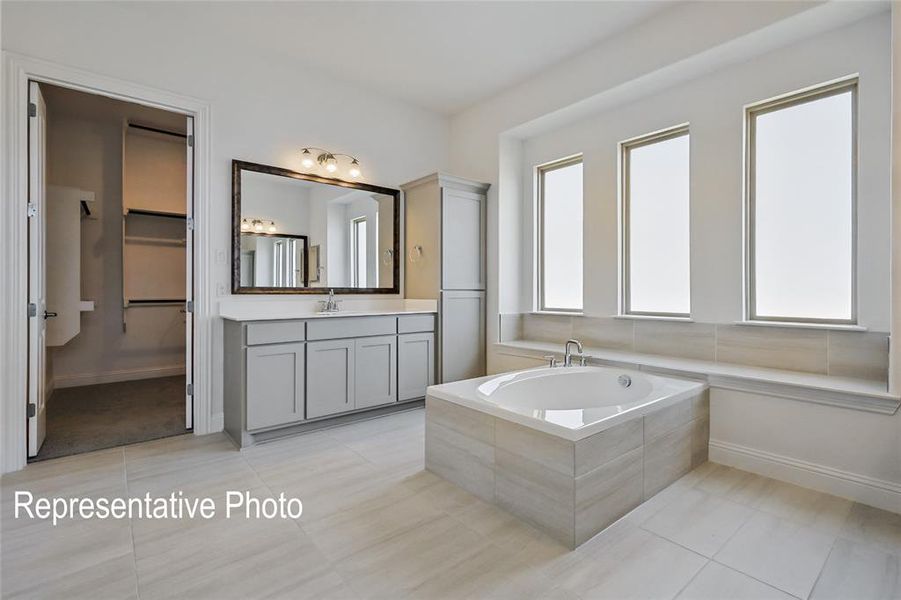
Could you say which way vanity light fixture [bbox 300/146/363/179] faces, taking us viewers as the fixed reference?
facing the viewer and to the right of the viewer

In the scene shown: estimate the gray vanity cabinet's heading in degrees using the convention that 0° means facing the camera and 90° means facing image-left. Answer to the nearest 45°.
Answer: approximately 315°

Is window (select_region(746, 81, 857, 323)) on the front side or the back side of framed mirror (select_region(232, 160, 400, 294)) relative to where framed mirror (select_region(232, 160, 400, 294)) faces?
on the front side

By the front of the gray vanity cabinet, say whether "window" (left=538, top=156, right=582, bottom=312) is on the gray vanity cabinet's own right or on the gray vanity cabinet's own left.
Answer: on the gray vanity cabinet's own left

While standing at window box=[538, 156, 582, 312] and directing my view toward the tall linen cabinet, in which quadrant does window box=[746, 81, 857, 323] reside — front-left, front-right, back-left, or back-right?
back-left

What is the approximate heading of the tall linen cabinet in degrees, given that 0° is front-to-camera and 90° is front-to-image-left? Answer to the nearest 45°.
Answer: approximately 315°

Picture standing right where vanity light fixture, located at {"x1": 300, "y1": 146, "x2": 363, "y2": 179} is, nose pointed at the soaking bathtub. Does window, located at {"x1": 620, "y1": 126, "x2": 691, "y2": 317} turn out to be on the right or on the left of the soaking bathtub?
left

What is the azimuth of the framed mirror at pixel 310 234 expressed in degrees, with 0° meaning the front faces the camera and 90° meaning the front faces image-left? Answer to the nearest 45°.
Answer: approximately 315°

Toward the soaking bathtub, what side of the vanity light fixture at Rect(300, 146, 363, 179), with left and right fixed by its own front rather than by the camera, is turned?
front

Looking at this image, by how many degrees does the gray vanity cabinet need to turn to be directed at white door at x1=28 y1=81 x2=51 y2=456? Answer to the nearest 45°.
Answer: approximately 135° to its right

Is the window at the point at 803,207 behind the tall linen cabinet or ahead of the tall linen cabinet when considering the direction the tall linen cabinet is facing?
ahead

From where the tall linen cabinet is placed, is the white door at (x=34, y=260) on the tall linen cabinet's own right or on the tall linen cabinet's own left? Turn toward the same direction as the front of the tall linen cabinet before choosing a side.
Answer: on the tall linen cabinet's own right
